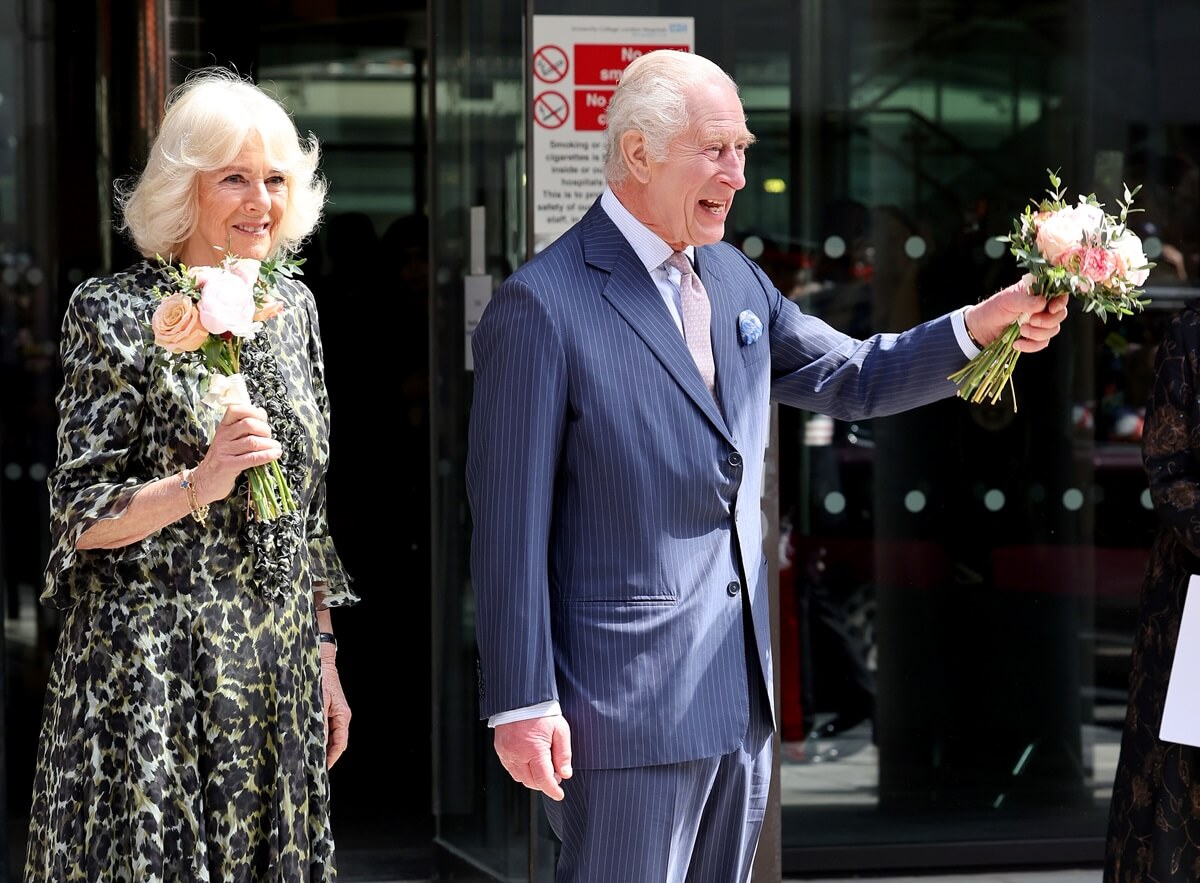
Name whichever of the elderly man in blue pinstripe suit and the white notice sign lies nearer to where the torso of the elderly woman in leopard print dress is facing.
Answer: the elderly man in blue pinstripe suit

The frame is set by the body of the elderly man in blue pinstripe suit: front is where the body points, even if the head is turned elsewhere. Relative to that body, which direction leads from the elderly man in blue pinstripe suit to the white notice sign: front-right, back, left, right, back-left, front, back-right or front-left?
back-left

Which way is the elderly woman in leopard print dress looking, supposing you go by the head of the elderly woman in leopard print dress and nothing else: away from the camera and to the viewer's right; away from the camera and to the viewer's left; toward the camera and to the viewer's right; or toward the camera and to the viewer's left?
toward the camera and to the viewer's right

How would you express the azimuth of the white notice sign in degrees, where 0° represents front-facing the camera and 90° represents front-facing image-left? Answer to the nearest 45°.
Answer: approximately 0°

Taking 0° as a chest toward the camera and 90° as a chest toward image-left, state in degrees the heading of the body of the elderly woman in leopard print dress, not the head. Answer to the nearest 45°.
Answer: approximately 315°
